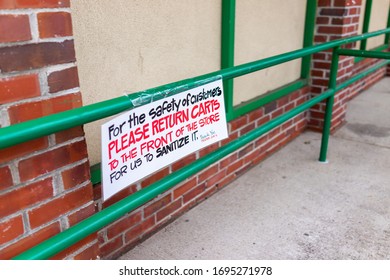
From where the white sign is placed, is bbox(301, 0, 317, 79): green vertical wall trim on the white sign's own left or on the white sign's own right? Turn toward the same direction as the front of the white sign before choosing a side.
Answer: on the white sign's own left

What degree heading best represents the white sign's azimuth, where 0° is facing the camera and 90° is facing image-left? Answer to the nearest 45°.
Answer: approximately 315°

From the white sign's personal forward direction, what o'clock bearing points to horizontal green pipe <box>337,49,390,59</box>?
The horizontal green pipe is roughly at 9 o'clock from the white sign.

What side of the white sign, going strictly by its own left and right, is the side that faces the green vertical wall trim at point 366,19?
left

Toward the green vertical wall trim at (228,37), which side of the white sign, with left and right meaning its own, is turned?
left

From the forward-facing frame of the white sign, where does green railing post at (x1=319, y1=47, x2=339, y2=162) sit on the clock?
The green railing post is roughly at 9 o'clock from the white sign.
